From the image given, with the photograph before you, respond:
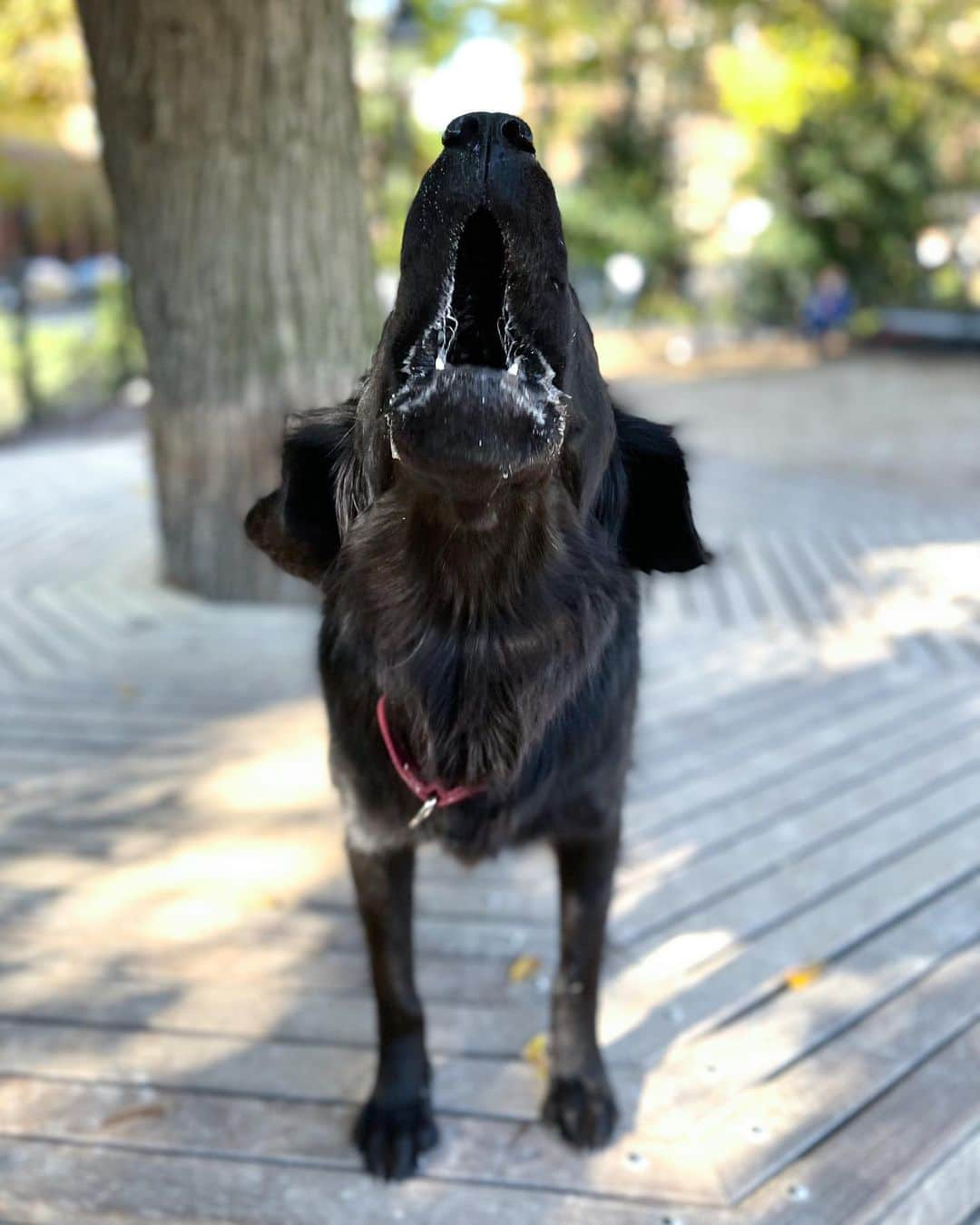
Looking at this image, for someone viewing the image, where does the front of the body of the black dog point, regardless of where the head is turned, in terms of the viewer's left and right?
facing the viewer

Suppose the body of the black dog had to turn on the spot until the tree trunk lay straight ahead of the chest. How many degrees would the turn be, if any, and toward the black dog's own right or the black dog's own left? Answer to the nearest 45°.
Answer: approximately 180°
